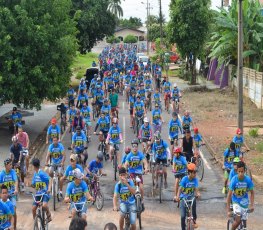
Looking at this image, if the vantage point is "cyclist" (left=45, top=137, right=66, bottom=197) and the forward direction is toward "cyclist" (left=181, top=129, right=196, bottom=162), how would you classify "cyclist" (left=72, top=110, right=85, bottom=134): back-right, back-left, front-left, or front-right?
front-left

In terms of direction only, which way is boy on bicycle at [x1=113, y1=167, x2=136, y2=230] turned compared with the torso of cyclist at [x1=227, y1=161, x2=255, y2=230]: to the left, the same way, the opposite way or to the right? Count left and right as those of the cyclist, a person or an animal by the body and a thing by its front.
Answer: the same way

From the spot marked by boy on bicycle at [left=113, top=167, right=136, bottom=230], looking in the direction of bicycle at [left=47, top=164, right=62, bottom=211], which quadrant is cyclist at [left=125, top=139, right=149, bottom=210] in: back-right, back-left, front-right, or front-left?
front-right

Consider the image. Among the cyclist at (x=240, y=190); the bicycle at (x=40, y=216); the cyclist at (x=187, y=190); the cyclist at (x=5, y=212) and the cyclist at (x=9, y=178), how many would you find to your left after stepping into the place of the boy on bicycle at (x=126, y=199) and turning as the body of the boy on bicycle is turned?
2

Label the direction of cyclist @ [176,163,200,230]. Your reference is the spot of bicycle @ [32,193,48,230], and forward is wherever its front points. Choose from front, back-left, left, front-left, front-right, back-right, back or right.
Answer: left

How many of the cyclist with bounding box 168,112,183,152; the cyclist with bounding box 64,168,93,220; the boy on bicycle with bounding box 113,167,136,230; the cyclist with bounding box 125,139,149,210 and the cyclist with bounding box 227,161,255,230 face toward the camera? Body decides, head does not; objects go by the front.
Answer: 5

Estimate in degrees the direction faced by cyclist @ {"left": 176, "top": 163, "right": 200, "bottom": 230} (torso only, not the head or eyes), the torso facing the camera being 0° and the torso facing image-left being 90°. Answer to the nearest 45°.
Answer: approximately 0°

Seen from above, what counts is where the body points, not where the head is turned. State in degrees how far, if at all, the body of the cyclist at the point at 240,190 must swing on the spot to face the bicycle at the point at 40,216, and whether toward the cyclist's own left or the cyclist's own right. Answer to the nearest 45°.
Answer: approximately 90° to the cyclist's own right

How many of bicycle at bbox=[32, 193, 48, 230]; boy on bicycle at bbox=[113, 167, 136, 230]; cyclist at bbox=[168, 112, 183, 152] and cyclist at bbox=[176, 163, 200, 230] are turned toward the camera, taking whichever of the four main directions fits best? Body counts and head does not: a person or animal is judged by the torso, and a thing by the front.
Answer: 4

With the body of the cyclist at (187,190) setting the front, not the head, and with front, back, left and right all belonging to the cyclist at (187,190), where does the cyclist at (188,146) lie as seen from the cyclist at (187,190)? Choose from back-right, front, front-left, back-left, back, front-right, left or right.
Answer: back

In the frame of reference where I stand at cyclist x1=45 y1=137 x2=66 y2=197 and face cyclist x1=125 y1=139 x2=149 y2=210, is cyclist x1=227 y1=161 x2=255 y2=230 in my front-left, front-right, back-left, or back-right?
front-right

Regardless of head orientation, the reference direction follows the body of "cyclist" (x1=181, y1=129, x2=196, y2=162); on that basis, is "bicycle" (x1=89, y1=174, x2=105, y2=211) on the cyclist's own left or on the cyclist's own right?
on the cyclist's own right

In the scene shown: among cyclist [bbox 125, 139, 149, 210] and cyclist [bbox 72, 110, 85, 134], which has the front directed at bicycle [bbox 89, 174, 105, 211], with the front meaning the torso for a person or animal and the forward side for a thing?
cyclist [bbox 72, 110, 85, 134]

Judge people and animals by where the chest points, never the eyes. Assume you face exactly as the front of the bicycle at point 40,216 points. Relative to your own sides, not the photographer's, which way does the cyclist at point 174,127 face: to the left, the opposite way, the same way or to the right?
the same way

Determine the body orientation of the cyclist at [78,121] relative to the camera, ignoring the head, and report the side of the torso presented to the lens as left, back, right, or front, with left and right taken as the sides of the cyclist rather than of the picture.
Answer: front

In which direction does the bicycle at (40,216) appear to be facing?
toward the camera

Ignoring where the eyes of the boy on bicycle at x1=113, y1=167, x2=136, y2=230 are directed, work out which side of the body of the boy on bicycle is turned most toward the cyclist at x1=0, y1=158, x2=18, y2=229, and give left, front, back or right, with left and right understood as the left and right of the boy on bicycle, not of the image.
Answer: right

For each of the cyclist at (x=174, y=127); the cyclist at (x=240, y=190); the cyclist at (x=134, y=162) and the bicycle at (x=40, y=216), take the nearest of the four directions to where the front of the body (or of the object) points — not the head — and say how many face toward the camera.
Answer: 4

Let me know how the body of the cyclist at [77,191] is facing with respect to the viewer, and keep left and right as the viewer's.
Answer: facing the viewer

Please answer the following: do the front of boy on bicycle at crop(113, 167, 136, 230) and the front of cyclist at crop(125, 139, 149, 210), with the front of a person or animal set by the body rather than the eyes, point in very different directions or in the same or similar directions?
same or similar directions
